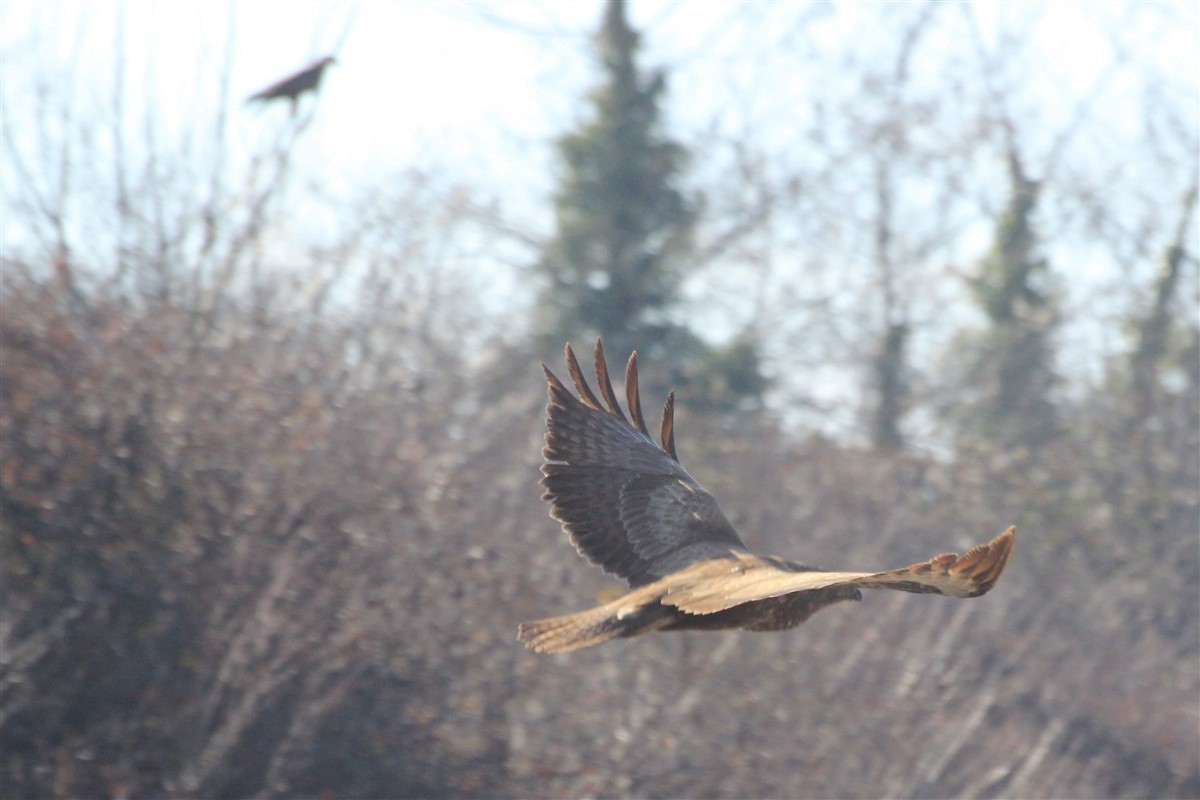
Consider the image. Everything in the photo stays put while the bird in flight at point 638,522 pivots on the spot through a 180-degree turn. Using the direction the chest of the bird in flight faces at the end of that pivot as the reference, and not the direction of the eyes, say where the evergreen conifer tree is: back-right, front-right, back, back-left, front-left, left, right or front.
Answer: back-right

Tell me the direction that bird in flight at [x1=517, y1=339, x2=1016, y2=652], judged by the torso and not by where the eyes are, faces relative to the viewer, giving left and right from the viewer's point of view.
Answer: facing away from the viewer and to the right of the viewer
